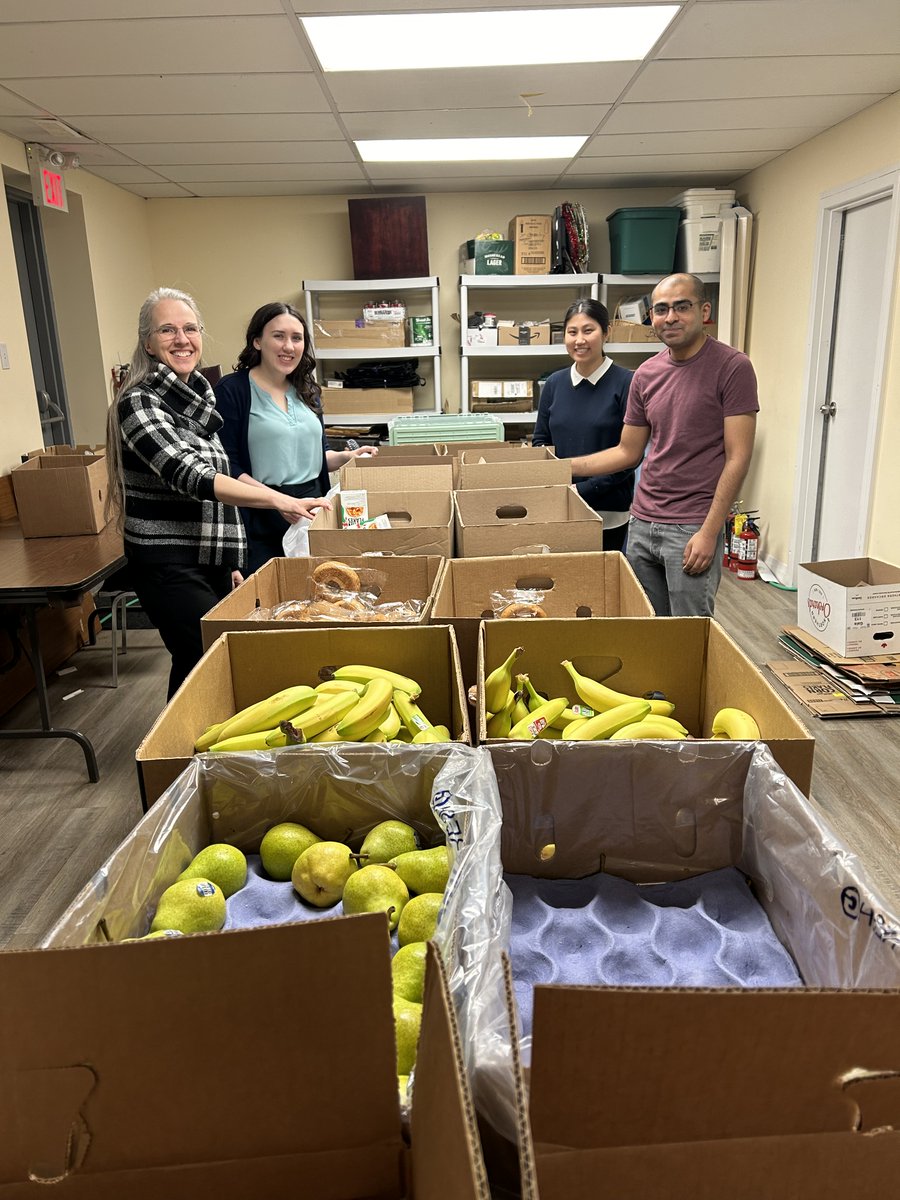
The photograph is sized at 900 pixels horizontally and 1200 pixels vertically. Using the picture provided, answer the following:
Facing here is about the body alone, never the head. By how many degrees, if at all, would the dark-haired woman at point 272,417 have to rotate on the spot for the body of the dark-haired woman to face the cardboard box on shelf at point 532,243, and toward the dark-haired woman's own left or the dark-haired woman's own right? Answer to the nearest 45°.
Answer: approximately 90° to the dark-haired woman's own left

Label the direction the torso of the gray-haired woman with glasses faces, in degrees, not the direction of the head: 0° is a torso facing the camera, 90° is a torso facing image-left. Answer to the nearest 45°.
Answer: approximately 315°

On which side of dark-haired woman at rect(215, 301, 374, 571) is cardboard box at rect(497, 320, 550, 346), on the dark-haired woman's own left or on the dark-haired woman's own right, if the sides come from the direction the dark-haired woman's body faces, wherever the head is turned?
on the dark-haired woman's own left

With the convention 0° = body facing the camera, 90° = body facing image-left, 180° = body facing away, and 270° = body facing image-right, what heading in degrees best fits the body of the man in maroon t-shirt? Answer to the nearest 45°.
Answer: approximately 45°

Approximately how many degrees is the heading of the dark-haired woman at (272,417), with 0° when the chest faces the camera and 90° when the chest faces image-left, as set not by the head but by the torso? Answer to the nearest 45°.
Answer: approximately 315°

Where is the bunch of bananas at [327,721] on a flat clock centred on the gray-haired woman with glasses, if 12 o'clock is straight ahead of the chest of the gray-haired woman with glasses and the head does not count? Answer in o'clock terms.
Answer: The bunch of bananas is roughly at 1 o'clock from the gray-haired woman with glasses.

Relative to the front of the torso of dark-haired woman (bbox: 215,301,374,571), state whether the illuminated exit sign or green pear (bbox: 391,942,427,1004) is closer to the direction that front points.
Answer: the green pear
